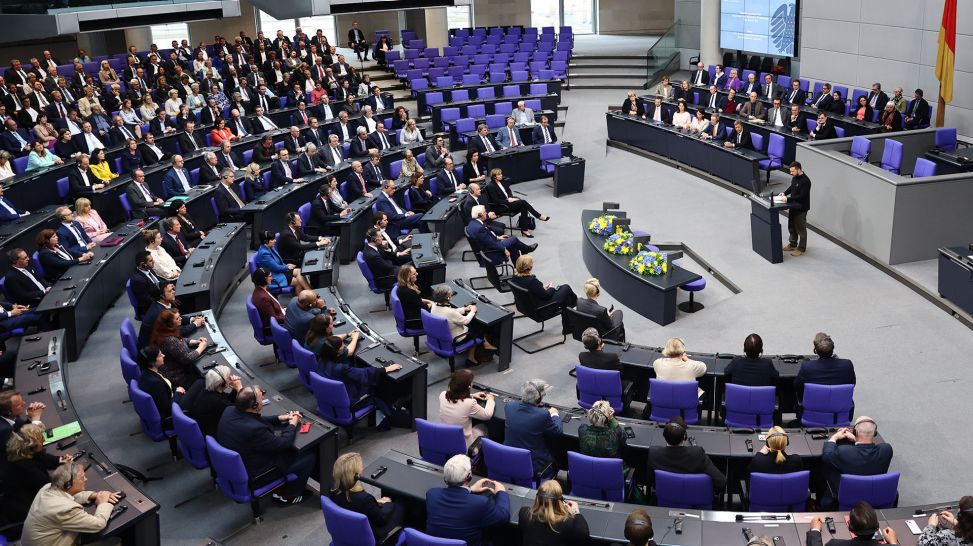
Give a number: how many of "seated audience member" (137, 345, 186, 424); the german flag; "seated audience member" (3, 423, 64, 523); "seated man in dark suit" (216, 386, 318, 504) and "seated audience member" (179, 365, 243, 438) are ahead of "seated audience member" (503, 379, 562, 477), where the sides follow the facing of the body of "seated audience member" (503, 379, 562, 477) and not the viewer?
1

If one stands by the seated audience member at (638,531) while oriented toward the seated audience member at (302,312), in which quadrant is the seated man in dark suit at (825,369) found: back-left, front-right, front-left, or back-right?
front-right

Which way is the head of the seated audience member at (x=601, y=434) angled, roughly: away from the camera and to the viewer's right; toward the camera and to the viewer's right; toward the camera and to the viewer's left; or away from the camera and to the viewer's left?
away from the camera and to the viewer's right

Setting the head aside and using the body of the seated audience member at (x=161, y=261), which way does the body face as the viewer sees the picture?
to the viewer's right

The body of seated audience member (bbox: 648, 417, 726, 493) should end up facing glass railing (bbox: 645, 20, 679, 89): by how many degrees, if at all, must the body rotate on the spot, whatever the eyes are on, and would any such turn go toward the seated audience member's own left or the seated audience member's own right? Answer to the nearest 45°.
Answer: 0° — they already face it

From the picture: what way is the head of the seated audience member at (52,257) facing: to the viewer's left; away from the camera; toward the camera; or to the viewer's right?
to the viewer's right

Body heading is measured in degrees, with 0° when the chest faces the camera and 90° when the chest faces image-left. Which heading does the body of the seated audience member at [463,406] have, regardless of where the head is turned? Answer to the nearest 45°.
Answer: approximately 225°

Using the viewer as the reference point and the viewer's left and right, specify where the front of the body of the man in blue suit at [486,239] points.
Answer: facing to the right of the viewer

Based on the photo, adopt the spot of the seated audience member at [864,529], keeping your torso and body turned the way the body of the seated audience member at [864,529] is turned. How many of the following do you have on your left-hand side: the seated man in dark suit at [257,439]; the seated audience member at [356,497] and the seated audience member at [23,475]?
3

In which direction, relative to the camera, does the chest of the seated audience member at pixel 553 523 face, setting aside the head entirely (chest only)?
away from the camera

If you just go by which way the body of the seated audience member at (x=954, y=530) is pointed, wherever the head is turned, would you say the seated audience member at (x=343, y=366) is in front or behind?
in front

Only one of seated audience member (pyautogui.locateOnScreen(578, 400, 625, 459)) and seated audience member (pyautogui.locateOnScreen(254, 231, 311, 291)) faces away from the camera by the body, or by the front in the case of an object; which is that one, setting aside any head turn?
seated audience member (pyautogui.locateOnScreen(578, 400, 625, 459))

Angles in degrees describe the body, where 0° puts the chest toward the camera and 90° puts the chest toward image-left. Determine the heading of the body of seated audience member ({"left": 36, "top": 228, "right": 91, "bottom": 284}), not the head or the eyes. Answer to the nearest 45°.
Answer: approximately 270°

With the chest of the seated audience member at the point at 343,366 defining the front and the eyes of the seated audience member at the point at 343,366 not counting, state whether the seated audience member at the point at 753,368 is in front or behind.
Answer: in front

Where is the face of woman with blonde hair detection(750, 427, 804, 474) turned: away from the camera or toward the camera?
away from the camera

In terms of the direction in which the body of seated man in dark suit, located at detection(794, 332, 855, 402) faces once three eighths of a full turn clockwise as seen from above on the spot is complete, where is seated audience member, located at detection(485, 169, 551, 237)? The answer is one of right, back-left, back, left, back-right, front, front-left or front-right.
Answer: back

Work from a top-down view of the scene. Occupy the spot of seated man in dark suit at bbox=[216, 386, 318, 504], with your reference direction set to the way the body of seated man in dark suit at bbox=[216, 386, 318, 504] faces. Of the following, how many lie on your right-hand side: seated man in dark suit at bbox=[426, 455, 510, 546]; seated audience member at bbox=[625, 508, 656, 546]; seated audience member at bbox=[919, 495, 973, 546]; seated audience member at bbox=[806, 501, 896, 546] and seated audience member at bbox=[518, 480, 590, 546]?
5

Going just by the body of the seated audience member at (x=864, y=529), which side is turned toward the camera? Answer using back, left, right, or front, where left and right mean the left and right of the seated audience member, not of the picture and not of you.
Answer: back

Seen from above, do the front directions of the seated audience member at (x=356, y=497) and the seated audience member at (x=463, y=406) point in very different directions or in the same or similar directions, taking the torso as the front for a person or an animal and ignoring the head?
same or similar directions

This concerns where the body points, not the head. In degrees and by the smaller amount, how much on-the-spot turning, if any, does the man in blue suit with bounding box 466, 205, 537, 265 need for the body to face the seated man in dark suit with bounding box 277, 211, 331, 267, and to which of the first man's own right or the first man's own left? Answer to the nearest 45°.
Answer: approximately 180°

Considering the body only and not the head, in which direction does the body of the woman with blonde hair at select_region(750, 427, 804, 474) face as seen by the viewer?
away from the camera

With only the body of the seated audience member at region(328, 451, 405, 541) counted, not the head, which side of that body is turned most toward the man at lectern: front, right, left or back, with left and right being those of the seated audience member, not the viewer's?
front

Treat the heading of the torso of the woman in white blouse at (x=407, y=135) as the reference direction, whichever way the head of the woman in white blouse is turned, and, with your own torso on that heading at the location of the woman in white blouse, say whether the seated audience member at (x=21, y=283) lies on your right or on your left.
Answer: on your right

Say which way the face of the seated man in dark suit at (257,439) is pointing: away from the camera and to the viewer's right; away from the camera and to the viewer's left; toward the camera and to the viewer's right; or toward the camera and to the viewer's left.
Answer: away from the camera and to the viewer's right
